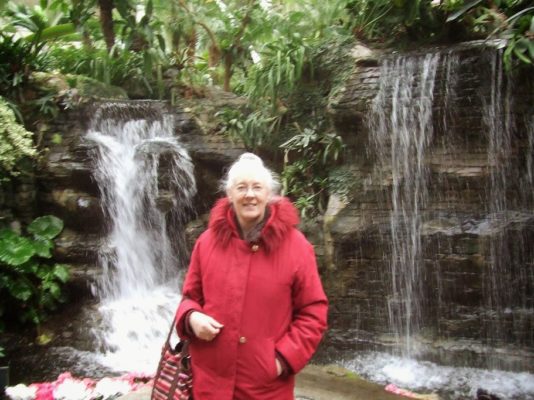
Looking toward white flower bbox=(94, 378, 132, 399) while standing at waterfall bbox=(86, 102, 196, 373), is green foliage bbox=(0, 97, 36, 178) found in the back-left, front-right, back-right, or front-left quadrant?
front-right

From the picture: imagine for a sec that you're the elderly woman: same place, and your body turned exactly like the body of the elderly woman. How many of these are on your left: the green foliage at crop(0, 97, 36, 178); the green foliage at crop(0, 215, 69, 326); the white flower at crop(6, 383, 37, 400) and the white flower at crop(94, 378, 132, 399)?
0

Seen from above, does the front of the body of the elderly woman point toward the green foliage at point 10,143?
no

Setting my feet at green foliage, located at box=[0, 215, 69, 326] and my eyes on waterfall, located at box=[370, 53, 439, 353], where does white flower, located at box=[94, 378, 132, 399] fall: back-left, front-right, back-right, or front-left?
front-right

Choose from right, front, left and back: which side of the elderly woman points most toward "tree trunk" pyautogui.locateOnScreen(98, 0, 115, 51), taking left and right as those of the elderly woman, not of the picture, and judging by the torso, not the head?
back

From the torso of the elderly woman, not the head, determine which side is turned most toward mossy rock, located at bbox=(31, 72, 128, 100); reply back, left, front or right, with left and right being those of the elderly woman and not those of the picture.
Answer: back

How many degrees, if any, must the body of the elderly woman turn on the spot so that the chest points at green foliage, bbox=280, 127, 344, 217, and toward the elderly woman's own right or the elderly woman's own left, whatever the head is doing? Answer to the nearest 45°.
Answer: approximately 180°

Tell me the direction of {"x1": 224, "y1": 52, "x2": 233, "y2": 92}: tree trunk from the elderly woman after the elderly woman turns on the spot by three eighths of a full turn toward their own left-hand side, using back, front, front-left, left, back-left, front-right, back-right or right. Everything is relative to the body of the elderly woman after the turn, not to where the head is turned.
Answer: front-left

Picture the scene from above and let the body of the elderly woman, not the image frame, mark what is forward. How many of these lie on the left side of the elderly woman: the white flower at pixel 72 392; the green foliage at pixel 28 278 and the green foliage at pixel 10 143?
0

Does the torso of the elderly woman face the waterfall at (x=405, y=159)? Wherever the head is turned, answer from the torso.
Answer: no

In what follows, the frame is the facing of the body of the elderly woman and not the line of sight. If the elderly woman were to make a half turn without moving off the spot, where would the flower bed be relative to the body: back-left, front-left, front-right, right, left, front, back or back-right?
front-left

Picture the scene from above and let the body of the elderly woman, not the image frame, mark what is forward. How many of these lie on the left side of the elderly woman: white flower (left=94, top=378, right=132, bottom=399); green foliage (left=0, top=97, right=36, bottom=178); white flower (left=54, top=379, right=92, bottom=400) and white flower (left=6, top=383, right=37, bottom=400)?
0

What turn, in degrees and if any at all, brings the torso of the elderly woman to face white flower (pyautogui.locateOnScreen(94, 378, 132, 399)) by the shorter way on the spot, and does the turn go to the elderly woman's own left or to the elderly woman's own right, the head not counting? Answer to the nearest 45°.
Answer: approximately 135° to the elderly woman's own right

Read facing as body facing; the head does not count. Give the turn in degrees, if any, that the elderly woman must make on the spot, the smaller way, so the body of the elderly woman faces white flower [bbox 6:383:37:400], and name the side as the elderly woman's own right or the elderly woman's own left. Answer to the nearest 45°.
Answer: approximately 135° to the elderly woman's own right

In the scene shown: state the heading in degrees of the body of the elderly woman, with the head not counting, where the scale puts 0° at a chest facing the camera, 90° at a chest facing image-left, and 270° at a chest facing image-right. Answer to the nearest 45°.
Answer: approximately 0°

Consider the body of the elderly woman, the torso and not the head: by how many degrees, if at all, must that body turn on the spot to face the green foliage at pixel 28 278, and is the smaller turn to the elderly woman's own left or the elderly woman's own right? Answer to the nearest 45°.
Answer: approximately 135° to the elderly woman's own right

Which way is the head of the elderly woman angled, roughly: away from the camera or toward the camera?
toward the camera

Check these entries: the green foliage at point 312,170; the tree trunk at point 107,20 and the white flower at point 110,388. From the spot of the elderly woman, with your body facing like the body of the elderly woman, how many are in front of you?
0

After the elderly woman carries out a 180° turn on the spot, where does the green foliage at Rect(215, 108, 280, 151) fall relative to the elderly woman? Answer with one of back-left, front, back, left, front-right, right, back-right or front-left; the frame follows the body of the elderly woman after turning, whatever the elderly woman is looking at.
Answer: front
